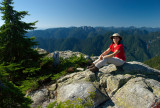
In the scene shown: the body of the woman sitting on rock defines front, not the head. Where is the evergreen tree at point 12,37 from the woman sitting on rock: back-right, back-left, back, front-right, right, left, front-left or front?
front-right

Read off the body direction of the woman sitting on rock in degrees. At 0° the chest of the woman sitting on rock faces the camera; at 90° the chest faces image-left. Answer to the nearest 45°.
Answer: approximately 45°

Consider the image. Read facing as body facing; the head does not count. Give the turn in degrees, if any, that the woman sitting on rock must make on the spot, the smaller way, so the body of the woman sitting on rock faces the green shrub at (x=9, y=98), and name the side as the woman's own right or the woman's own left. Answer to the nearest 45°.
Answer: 0° — they already face it
